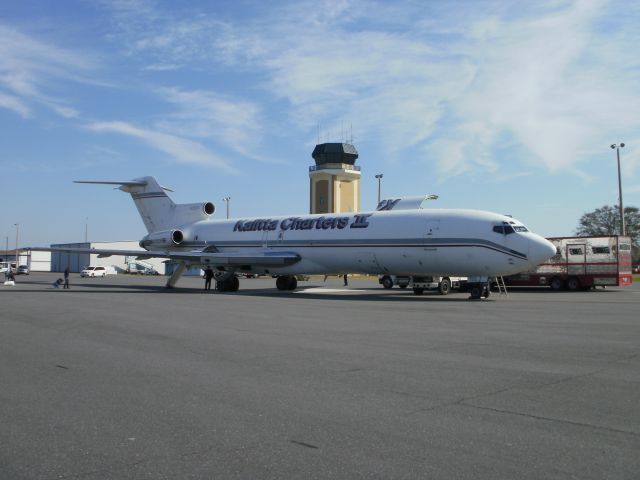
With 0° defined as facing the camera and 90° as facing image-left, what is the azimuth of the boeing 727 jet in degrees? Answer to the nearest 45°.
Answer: approximately 315°
